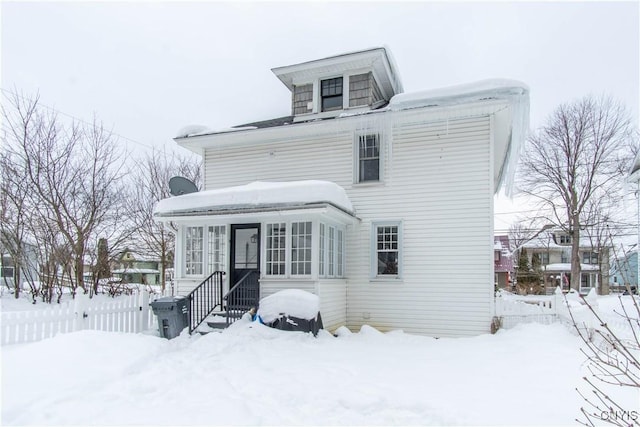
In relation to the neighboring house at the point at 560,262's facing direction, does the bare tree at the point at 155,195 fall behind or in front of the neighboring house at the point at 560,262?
in front

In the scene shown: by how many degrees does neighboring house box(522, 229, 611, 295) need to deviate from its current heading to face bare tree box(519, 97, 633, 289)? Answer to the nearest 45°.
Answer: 0° — it already faces it

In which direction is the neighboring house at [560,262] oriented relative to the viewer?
toward the camera

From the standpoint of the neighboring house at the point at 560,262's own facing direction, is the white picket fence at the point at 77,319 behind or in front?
in front

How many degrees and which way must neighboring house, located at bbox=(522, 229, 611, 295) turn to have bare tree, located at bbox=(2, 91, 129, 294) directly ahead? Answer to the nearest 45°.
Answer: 0° — it already faces it

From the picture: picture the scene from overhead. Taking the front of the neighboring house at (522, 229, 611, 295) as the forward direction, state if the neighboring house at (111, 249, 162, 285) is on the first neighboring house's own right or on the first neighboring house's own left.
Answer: on the first neighboring house's own right

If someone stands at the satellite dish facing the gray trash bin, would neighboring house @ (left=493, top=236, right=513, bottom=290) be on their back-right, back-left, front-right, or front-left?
back-left

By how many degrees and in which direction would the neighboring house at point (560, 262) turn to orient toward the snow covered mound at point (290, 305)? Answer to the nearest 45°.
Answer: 0° — it already faces it

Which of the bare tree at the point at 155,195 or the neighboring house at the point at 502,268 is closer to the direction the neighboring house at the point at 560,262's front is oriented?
the bare tree
